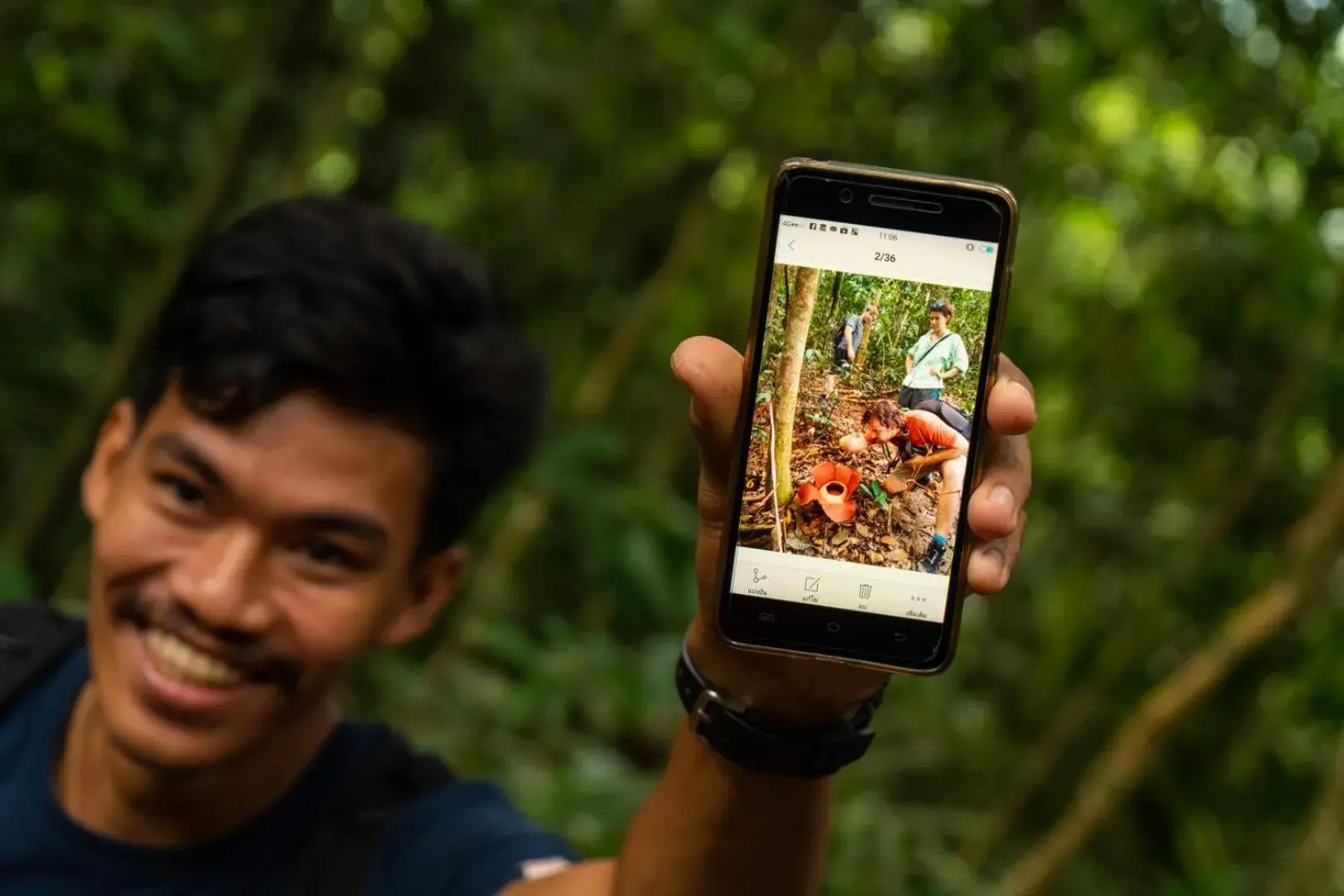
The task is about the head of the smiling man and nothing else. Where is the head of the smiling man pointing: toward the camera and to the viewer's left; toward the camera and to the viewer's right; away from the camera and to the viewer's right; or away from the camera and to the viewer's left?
toward the camera and to the viewer's left

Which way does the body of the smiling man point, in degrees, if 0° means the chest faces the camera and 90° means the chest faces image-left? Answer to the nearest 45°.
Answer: approximately 0°
